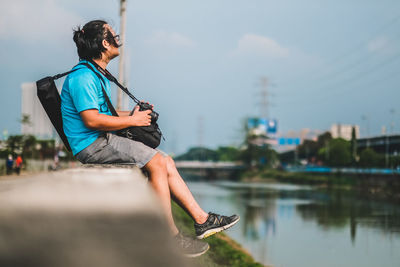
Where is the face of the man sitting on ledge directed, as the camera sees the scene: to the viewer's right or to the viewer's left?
to the viewer's right

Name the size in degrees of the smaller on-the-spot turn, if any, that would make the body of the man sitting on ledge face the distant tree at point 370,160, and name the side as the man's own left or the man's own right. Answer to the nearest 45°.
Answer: approximately 45° to the man's own left

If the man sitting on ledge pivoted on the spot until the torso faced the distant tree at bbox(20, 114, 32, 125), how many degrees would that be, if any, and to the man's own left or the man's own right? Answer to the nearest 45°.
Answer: approximately 90° to the man's own left

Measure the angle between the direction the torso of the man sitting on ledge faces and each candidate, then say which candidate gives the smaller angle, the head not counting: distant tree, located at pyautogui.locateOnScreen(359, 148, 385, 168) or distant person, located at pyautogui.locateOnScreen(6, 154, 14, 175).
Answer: the distant tree

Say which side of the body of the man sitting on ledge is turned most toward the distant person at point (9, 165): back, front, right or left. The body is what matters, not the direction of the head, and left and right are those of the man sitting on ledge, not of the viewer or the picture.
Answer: left

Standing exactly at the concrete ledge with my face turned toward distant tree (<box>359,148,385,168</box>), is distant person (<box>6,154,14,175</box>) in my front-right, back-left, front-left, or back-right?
front-left

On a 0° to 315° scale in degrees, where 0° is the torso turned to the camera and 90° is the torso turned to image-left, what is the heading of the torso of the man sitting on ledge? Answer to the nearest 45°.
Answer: approximately 270°

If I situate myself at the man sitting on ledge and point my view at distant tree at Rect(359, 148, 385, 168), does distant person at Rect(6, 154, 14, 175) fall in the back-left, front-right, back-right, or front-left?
front-left
